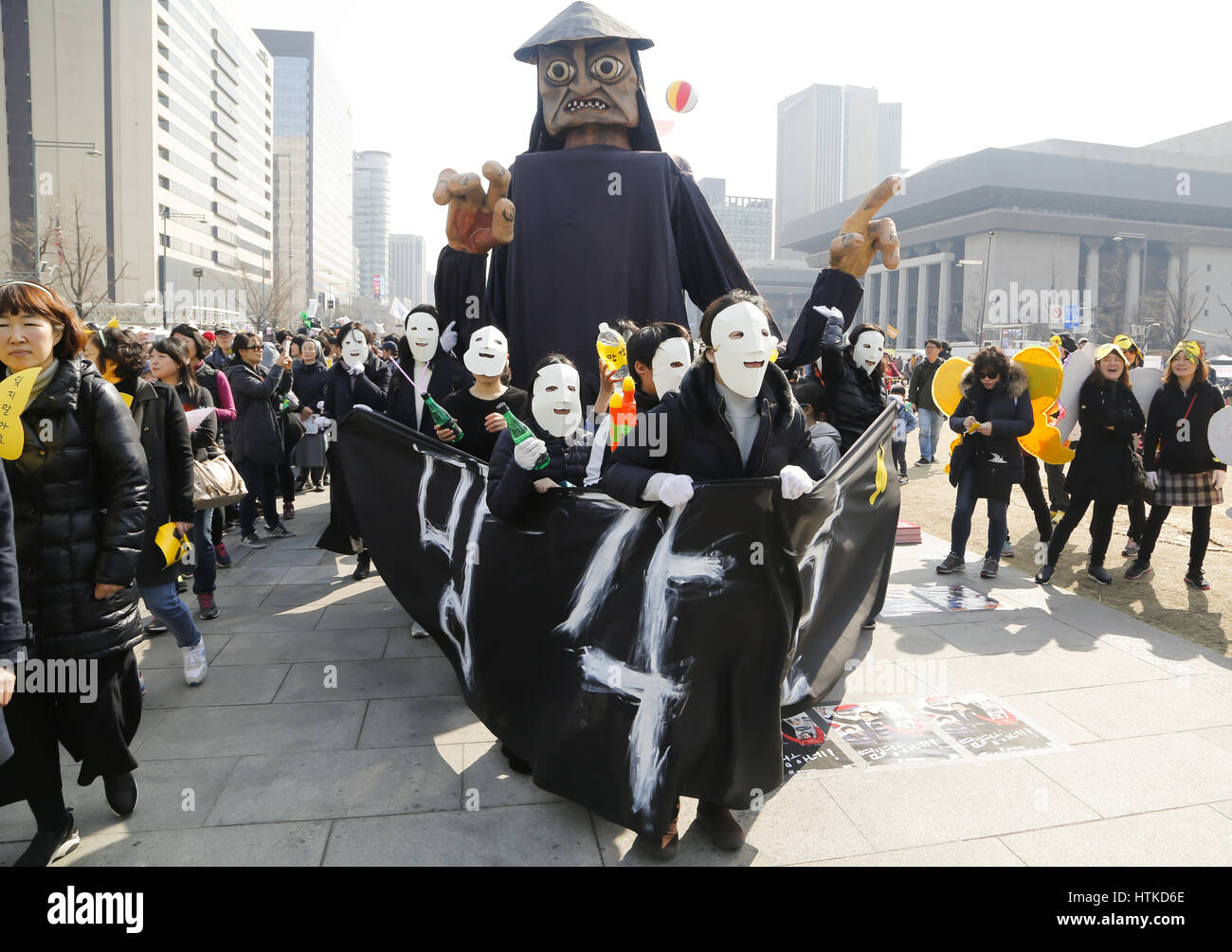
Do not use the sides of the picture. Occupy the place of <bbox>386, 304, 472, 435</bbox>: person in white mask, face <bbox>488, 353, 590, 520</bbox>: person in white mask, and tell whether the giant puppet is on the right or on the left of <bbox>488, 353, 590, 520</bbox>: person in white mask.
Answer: left

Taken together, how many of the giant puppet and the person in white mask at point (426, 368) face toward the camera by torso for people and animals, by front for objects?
2

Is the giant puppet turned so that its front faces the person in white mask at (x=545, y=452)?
yes

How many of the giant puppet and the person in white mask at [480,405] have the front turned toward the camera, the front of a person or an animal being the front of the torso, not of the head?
2
